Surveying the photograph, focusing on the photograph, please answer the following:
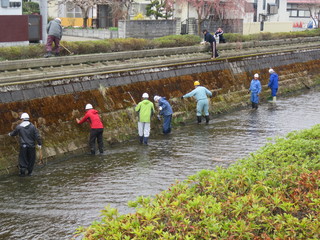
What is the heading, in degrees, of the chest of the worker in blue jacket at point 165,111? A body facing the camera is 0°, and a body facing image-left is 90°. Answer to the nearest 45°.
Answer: approximately 90°

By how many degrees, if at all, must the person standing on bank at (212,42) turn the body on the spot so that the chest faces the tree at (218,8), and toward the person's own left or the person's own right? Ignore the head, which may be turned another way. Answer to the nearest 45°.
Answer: approximately 90° to the person's own right

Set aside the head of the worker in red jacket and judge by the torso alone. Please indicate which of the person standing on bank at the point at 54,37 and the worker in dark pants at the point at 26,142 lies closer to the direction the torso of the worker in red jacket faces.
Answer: the person standing on bank

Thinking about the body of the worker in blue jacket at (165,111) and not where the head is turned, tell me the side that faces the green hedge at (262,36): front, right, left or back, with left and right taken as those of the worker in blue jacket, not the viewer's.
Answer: right

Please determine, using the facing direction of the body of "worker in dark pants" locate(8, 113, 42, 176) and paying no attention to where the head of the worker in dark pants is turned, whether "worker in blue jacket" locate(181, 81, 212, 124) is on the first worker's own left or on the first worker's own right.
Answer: on the first worker's own right

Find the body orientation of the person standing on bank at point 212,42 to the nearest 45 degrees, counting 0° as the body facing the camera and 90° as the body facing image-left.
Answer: approximately 90°

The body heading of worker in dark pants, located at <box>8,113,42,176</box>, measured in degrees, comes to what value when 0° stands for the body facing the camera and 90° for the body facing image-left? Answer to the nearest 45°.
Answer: approximately 180°
